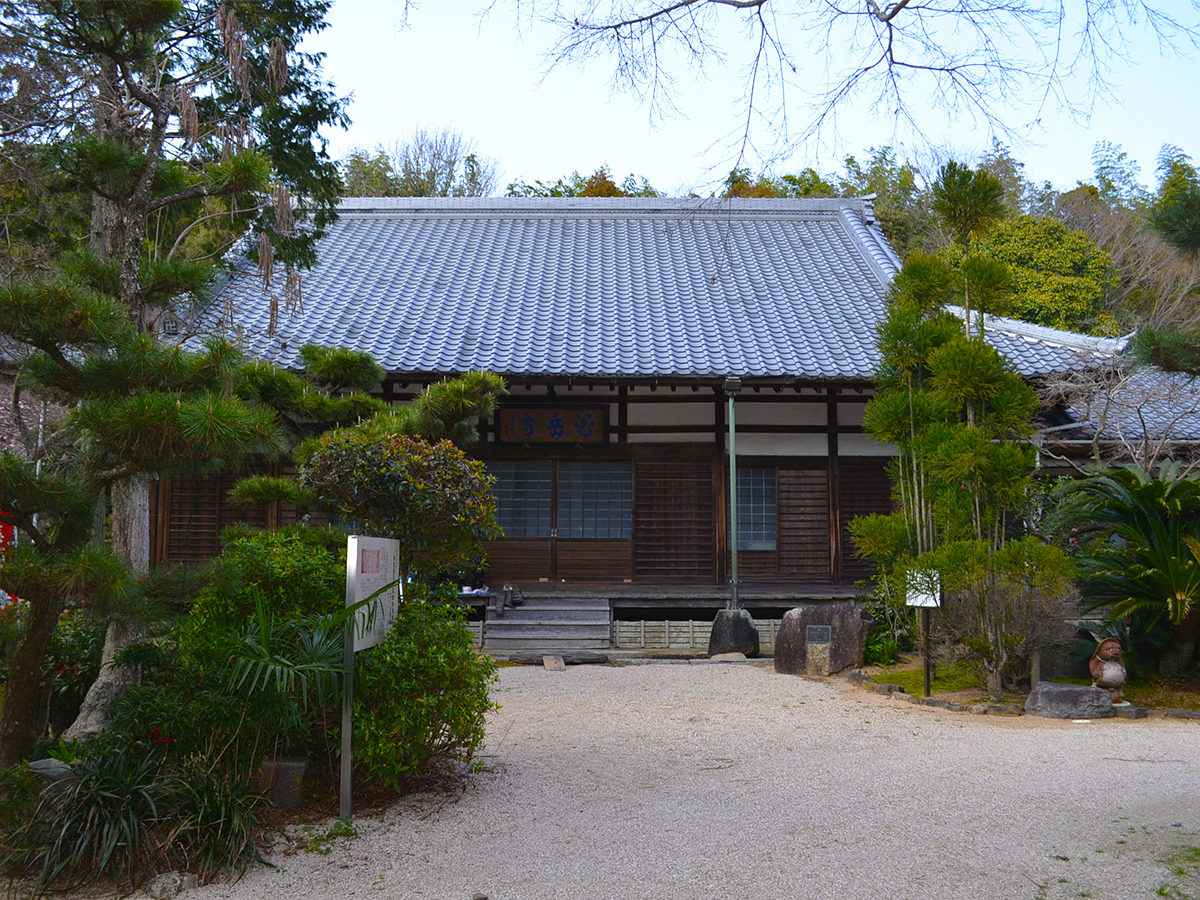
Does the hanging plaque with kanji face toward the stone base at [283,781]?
yes

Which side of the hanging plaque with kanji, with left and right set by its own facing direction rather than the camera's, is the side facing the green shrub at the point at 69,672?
front

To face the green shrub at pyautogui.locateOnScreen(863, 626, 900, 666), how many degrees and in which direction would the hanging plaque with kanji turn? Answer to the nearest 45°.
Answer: approximately 45° to its left

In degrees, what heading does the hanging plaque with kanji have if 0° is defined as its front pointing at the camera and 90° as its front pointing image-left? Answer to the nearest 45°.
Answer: approximately 0°

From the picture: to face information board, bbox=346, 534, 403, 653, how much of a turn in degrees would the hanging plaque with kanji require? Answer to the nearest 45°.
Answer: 0° — it already faces it

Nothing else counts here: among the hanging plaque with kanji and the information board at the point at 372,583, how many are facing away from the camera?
0

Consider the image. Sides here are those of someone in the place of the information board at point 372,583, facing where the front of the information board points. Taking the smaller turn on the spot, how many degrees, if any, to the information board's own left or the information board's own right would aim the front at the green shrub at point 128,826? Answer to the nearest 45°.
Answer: approximately 90° to the information board's own right

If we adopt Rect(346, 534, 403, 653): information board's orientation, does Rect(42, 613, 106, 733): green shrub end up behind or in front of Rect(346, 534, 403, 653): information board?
behind

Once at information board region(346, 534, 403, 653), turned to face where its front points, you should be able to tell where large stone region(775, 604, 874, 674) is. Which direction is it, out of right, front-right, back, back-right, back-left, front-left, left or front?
left

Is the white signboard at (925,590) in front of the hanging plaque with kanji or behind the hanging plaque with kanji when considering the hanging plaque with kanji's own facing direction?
in front

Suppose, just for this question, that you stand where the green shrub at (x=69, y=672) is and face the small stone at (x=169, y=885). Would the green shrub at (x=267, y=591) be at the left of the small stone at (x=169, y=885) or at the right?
left
